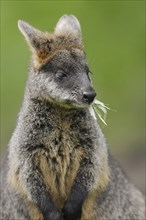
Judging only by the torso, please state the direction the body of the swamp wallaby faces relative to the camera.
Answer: toward the camera
